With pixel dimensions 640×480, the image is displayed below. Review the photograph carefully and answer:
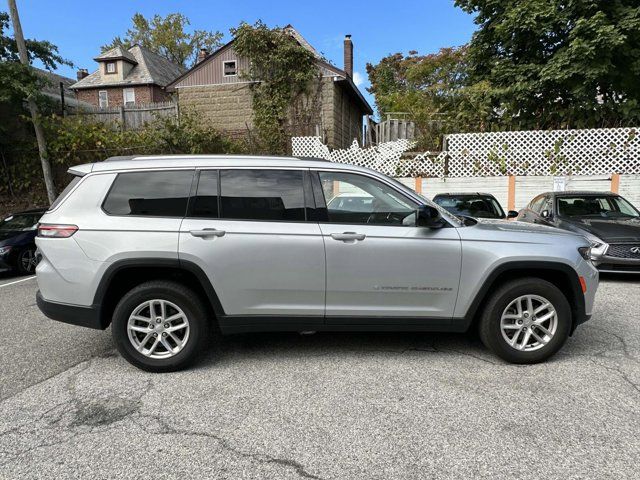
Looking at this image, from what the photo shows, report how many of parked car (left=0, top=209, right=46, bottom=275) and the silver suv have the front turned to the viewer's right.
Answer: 1

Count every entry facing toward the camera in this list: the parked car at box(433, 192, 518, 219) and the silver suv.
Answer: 1

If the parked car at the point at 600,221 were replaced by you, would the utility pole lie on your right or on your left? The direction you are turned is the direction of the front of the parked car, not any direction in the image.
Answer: on your right

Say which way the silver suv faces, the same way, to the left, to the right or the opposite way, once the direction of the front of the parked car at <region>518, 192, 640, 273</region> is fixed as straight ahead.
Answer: to the left

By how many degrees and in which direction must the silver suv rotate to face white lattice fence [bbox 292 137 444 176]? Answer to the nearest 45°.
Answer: approximately 90° to its left

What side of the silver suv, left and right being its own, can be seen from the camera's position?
right

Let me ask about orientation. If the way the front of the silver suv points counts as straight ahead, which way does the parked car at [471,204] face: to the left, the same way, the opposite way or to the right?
to the right

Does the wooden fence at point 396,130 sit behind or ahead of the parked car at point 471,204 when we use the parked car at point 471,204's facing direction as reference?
behind

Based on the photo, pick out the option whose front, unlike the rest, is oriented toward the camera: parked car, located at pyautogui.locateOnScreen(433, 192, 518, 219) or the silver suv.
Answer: the parked car

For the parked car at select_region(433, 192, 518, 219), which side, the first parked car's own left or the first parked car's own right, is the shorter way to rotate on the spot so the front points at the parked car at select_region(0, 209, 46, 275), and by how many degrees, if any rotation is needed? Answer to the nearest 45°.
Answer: approximately 90° to the first parked car's own right

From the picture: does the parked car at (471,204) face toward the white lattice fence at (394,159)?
no

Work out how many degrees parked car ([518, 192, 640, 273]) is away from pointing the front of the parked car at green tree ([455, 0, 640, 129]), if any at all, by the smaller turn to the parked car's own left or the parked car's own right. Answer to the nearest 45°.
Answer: approximately 135° to the parked car's own left

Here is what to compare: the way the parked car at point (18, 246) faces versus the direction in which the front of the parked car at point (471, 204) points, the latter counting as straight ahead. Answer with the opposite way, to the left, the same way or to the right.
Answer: the same way

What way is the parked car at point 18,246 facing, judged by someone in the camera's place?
facing the viewer and to the left of the viewer

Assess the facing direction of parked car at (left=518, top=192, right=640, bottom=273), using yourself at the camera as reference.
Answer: facing the viewer and to the right of the viewer

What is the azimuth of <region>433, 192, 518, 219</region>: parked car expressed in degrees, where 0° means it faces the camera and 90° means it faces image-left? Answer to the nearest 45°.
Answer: approximately 0°

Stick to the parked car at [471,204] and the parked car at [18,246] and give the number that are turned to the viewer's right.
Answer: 0

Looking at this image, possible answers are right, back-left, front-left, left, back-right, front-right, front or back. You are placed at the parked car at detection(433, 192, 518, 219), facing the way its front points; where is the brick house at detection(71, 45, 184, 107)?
back-right

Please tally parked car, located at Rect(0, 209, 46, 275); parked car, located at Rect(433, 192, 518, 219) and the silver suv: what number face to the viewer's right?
1
